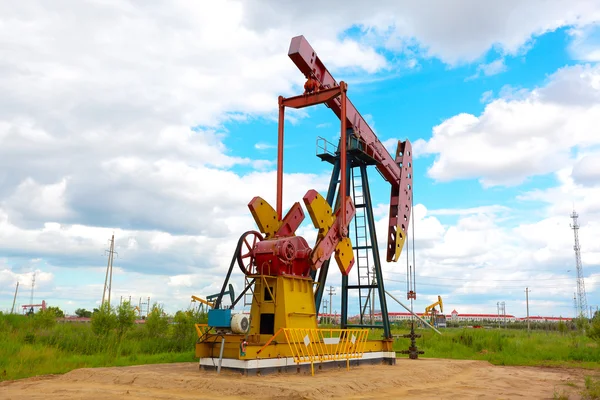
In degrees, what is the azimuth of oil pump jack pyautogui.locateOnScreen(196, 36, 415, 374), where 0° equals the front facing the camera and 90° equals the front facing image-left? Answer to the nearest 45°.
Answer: approximately 225°
